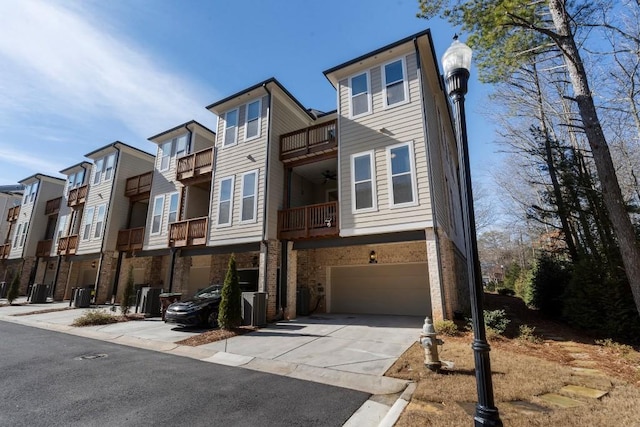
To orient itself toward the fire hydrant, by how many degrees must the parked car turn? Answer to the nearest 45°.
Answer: approximately 90° to its left

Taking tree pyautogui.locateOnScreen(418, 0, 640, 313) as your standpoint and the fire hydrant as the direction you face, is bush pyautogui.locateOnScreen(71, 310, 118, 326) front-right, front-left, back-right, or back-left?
front-right

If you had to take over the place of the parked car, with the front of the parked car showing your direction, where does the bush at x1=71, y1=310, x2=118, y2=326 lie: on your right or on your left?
on your right

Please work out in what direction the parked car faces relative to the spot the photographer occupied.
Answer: facing the viewer and to the left of the viewer

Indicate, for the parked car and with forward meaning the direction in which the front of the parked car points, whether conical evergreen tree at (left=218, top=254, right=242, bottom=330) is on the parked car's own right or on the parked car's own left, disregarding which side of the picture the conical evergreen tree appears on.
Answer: on the parked car's own left
